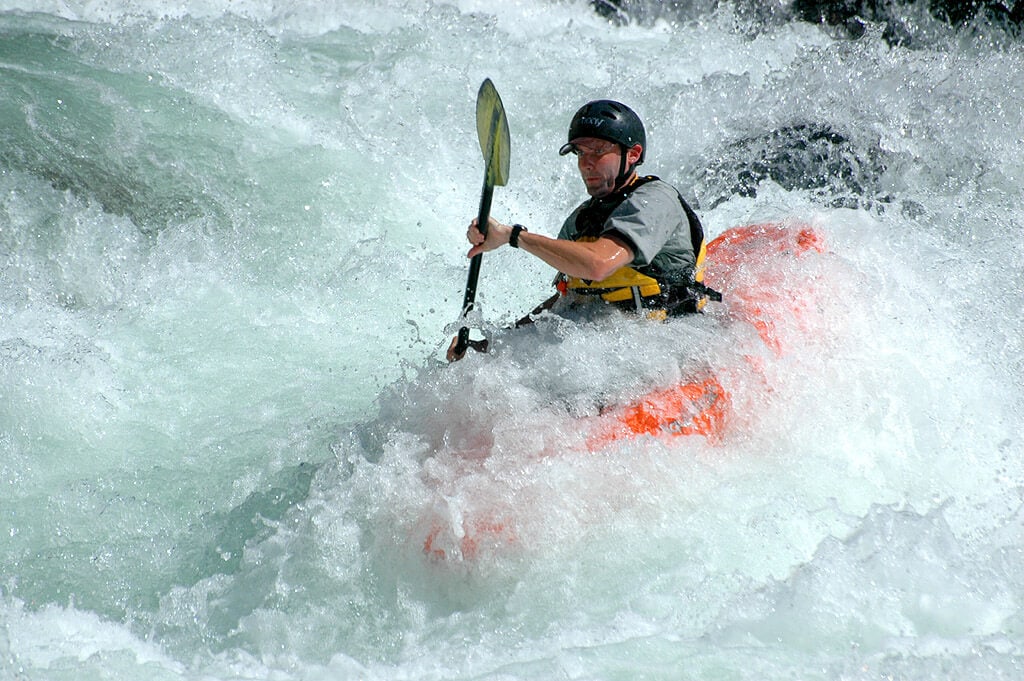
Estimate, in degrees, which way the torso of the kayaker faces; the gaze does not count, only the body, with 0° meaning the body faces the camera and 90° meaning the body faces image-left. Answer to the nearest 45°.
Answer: approximately 45°

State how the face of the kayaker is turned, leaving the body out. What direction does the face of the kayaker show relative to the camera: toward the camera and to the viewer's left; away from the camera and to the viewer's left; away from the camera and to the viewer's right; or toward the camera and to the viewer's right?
toward the camera and to the viewer's left
